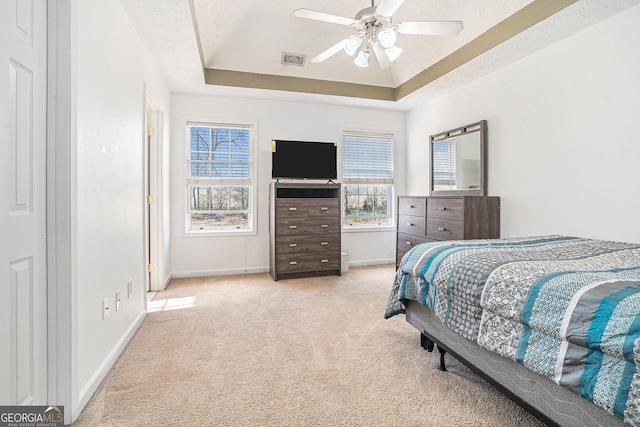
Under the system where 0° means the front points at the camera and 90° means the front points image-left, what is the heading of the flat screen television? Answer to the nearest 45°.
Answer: approximately 0°

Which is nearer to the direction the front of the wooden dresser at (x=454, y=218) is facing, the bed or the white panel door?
the white panel door

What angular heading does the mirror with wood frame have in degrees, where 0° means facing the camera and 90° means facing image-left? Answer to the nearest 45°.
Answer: approximately 45°

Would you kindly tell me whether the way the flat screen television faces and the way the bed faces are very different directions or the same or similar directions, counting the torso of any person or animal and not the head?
very different directions

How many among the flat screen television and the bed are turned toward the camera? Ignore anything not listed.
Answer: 1

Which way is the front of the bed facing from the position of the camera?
facing away from the viewer and to the left of the viewer

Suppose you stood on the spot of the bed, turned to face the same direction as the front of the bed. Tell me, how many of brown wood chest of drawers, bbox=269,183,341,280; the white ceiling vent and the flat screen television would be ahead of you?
3

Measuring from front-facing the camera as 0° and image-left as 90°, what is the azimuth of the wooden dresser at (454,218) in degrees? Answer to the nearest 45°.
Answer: approximately 45°

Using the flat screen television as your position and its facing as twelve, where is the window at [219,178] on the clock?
The window is roughly at 3 o'clock from the flat screen television.
